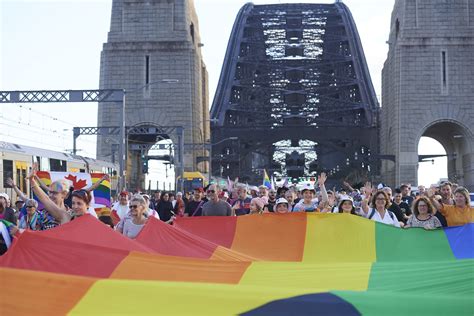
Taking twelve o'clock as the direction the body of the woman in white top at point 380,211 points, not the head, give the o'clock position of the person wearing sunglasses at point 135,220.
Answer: The person wearing sunglasses is roughly at 2 o'clock from the woman in white top.

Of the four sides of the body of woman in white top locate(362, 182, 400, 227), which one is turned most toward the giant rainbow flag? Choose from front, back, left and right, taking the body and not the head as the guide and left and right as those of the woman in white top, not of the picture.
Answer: front

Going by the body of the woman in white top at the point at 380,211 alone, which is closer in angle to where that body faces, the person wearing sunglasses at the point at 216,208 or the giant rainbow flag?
the giant rainbow flag

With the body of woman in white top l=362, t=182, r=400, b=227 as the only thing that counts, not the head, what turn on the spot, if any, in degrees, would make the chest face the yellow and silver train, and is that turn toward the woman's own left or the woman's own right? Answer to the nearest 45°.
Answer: approximately 135° to the woman's own right

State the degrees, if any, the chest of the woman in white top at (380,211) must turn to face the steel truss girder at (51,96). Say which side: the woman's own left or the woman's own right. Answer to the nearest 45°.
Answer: approximately 135° to the woman's own right

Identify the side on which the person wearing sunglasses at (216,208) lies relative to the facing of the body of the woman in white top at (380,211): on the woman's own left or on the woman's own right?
on the woman's own right

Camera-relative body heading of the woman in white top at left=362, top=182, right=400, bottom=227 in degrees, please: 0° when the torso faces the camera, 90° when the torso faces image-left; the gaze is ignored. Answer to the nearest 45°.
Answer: approximately 0°

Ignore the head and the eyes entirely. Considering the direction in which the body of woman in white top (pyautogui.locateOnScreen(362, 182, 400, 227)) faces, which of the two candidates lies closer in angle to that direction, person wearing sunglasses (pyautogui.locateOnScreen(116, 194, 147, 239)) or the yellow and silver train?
the person wearing sunglasses

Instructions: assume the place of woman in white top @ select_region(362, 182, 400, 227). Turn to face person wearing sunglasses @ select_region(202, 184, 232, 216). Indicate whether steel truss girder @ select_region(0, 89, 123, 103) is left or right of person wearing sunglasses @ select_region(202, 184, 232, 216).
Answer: right
